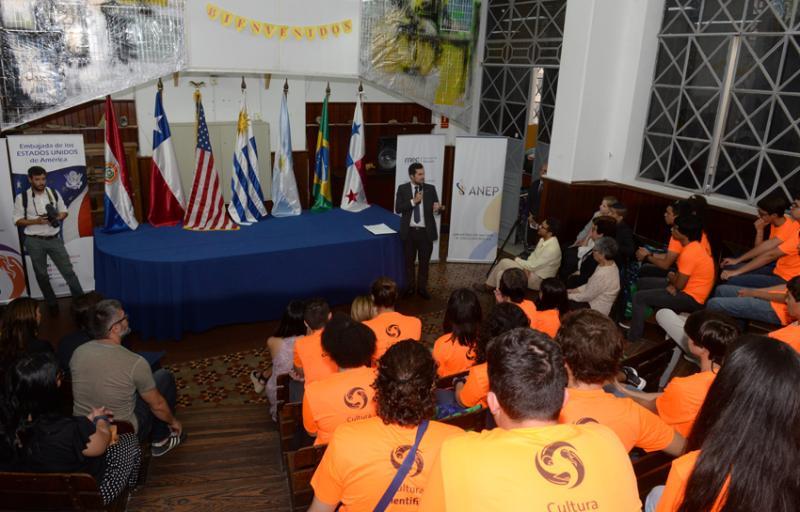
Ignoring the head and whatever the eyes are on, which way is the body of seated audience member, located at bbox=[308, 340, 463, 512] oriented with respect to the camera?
away from the camera

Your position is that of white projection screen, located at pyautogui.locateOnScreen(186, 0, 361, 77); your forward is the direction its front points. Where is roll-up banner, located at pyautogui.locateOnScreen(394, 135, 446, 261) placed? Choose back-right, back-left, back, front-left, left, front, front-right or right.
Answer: left

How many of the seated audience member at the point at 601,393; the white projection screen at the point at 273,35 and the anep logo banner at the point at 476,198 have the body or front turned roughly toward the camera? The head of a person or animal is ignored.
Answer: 2

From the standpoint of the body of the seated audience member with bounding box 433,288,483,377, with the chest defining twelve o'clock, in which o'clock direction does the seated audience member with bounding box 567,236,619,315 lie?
the seated audience member with bounding box 567,236,619,315 is roughly at 1 o'clock from the seated audience member with bounding box 433,288,483,377.

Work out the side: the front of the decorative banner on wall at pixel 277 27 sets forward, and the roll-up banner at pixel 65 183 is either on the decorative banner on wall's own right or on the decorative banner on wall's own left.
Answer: on the decorative banner on wall's own right

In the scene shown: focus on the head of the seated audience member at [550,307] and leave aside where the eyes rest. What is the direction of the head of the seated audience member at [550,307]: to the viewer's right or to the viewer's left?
to the viewer's left

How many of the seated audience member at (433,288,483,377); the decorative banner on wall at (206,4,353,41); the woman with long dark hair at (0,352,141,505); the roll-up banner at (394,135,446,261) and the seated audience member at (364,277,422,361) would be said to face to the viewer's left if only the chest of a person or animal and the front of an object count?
0

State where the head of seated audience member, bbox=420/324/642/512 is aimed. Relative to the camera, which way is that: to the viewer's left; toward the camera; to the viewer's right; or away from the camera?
away from the camera

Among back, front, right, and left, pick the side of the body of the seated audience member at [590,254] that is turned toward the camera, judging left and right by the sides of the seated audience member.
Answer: left

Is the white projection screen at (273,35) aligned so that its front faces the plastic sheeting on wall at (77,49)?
no

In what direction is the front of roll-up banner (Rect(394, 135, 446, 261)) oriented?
toward the camera

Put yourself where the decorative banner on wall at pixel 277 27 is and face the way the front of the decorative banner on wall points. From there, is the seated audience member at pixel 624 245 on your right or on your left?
on your left

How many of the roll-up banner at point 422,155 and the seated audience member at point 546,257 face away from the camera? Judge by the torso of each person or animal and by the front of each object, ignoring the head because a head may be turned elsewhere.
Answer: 0

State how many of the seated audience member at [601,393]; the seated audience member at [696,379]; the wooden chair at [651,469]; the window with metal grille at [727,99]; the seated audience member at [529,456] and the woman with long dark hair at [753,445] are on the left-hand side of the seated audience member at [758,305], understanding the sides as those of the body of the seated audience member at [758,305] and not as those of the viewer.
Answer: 5

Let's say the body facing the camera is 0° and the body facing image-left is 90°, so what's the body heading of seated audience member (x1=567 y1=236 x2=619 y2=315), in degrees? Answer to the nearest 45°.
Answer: approximately 90°

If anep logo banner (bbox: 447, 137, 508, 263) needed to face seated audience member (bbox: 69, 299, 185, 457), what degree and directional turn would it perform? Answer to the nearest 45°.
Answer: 0° — it already faces them

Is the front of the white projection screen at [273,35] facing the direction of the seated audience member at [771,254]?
no

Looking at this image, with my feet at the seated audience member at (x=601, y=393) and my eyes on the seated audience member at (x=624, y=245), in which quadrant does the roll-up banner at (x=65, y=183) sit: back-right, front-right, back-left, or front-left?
front-left

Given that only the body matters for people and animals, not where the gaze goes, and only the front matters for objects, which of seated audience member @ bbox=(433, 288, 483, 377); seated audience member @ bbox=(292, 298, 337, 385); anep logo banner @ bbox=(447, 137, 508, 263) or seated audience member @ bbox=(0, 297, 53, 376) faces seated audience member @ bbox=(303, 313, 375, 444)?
the anep logo banner

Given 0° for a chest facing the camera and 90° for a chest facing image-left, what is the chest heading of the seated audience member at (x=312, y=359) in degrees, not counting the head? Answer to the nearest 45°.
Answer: approximately 180°

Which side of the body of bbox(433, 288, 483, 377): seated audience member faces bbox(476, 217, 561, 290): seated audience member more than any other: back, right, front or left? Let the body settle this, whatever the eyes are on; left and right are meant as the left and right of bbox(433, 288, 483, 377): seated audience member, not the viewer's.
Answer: front
